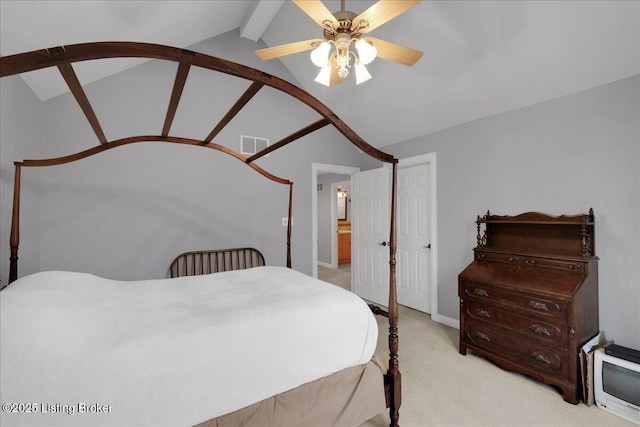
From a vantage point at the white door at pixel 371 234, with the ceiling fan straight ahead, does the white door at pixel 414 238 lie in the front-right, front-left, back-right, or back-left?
front-left

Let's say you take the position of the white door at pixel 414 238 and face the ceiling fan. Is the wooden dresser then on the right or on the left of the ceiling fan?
left

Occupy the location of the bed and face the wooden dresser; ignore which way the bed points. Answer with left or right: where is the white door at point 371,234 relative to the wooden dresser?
left

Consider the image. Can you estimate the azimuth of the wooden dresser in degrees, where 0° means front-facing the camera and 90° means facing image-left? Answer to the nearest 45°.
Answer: approximately 45°

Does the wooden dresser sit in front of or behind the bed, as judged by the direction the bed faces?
in front

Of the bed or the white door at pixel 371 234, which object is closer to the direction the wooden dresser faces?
the bed

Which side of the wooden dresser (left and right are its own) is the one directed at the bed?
front
